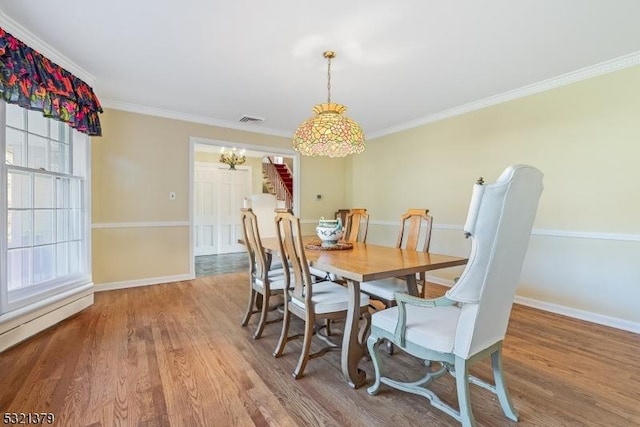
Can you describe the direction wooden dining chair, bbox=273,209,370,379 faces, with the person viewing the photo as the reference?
facing away from the viewer and to the right of the viewer

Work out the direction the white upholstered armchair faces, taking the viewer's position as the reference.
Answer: facing away from the viewer and to the left of the viewer

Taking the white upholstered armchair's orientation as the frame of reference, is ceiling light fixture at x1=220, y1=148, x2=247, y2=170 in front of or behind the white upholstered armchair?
in front

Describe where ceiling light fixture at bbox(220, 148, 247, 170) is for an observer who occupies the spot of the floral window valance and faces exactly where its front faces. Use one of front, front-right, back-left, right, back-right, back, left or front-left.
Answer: left

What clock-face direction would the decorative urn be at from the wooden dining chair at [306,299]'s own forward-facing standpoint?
The decorative urn is roughly at 11 o'clock from the wooden dining chair.

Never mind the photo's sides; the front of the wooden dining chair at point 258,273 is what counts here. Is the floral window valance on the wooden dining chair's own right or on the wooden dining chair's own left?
on the wooden dining chair's own left

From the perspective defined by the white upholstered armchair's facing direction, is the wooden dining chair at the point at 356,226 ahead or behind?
ahead

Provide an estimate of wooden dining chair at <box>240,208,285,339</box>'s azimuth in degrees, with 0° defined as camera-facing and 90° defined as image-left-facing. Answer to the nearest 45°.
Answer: approximately 225°
